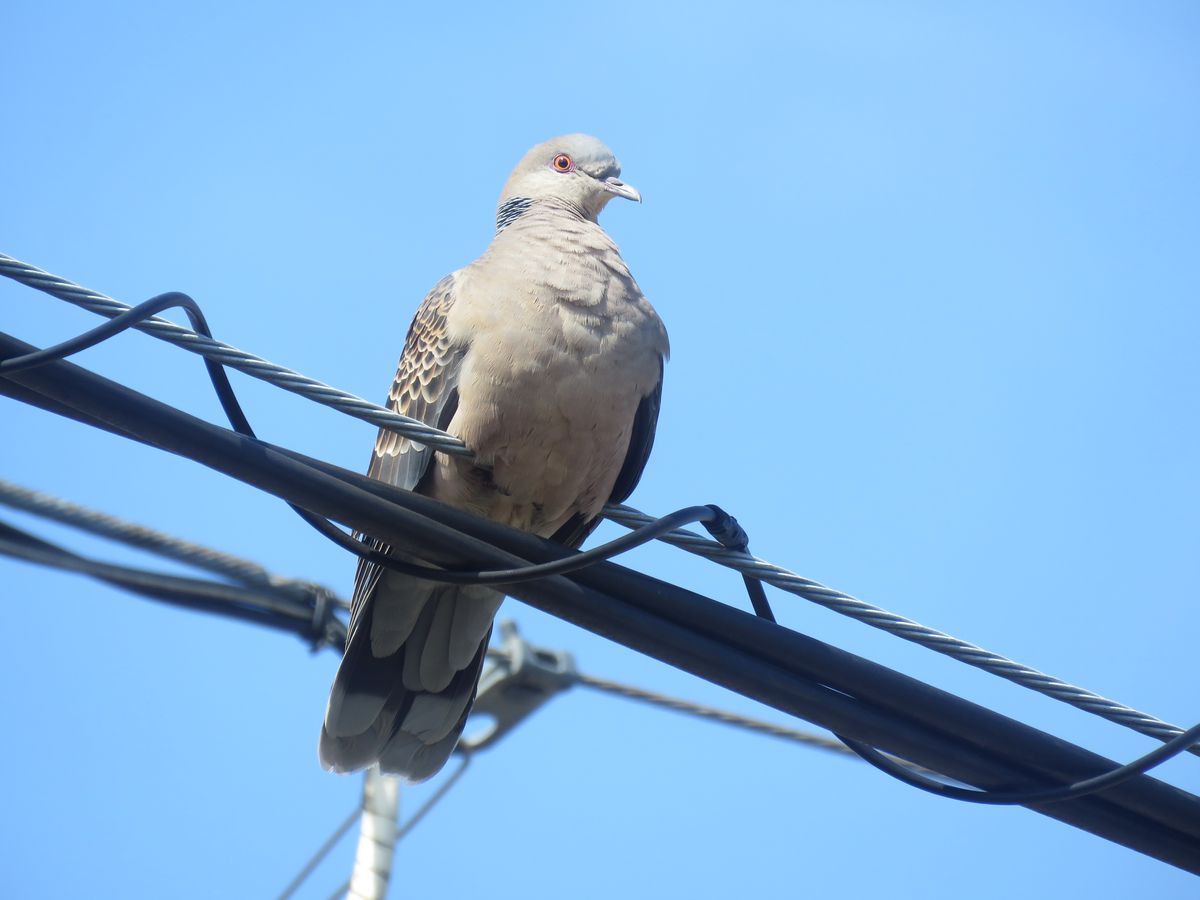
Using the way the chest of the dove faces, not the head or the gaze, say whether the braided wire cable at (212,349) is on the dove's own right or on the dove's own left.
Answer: on the dove's own right

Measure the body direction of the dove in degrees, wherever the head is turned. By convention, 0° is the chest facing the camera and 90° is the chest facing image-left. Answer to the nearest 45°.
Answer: approximately 315°
